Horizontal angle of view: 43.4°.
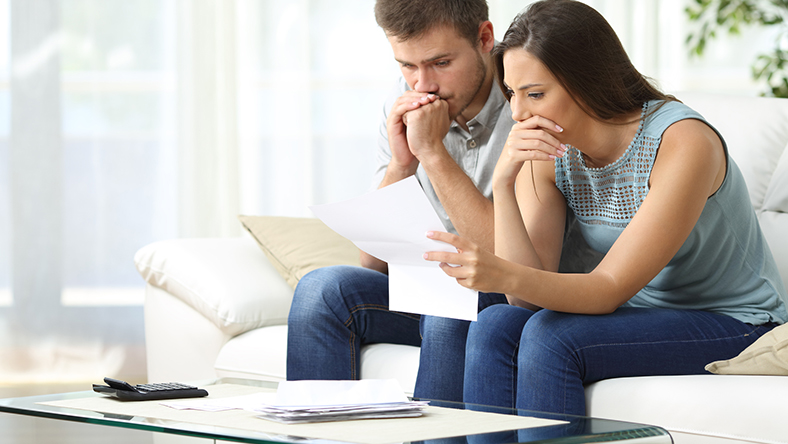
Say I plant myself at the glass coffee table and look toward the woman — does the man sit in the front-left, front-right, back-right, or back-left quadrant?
front-left

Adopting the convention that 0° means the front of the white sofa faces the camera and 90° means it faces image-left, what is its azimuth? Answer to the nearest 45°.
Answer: approximately 45°

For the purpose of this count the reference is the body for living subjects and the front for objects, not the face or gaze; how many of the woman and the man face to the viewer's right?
0

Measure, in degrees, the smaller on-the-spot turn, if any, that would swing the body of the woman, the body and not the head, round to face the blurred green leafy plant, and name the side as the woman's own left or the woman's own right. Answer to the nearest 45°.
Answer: approximately 135° to the woman's own right

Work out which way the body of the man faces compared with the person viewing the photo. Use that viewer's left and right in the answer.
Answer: facing the viewer and to the left of the viewer

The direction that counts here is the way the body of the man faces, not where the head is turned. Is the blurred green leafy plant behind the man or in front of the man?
behind

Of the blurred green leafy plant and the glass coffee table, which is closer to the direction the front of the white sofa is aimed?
the glass coffee table

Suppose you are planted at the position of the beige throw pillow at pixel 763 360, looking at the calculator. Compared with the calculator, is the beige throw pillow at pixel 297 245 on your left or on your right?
right

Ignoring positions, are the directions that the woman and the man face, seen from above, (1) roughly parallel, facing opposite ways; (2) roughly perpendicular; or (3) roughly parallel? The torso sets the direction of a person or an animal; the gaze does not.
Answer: roughly parallel

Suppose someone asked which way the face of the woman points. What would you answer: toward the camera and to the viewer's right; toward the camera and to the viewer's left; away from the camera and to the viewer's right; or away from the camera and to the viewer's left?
toward the camera and to the viewer's left

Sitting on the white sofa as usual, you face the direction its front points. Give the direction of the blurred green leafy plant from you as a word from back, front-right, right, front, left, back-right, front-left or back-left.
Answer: back
